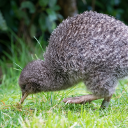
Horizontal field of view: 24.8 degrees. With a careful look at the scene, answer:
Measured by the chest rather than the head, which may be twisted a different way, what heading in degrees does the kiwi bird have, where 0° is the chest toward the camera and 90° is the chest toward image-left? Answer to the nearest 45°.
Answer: approximately 90°
